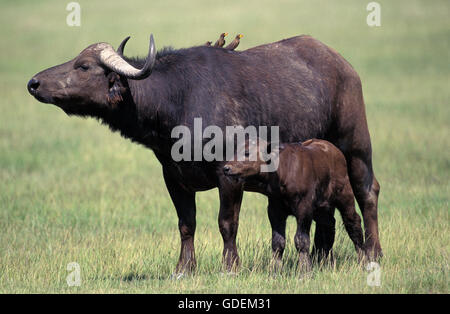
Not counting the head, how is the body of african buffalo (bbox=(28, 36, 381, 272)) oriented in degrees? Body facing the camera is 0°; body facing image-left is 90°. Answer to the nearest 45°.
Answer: approximately 90°
